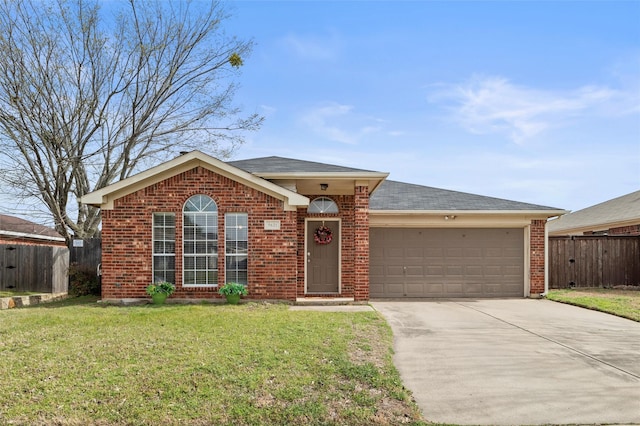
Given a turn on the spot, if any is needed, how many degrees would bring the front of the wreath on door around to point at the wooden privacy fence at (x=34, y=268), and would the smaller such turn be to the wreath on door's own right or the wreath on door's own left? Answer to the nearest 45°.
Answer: approximately 90° to the wreath on door's own right

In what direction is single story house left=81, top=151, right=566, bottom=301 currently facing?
toward the camera

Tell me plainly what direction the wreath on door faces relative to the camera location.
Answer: facing the viewer

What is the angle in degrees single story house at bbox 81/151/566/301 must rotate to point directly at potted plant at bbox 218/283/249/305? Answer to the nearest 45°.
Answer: approximately 45° to its right

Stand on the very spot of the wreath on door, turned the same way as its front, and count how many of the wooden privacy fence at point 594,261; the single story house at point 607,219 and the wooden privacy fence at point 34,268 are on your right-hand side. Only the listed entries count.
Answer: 1

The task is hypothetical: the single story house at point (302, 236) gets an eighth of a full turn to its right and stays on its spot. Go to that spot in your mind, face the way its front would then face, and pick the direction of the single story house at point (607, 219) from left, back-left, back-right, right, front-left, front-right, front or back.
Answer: back

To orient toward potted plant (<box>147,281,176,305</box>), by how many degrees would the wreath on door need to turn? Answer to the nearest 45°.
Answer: approximately 45° to its right

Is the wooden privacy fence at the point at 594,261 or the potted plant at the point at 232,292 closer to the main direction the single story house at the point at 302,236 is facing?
the potted plant

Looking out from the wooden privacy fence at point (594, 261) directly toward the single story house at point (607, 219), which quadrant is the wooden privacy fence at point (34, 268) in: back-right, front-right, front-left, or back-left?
back-left

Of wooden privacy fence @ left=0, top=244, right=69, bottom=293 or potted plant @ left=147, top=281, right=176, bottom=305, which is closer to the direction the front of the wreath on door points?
the potted plant

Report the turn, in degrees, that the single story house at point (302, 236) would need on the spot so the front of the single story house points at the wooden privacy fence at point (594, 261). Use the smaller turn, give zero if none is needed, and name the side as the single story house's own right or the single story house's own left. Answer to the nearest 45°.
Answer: approximately 135° to the single story house's own left
